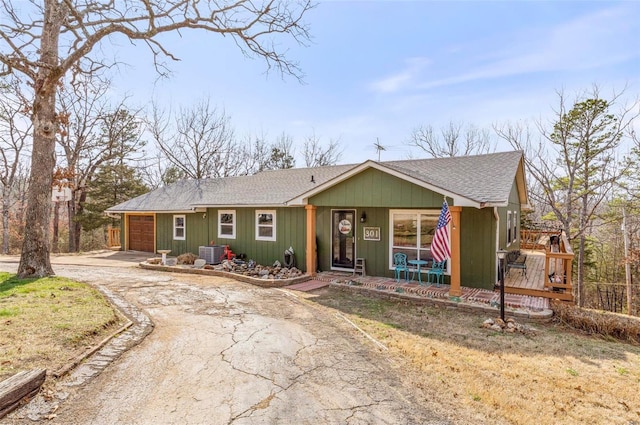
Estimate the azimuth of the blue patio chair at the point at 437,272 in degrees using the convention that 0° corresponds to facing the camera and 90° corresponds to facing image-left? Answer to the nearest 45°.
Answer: approximately 45°

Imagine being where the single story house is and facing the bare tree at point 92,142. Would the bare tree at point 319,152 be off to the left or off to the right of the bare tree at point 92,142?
right

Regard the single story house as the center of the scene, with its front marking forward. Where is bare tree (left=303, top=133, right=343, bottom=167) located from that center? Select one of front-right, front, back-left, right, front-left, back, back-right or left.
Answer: back-right

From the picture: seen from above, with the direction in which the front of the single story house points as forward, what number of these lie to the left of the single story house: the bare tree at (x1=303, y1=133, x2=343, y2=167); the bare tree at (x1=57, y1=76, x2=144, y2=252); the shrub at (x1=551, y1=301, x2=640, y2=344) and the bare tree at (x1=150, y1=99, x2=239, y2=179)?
1

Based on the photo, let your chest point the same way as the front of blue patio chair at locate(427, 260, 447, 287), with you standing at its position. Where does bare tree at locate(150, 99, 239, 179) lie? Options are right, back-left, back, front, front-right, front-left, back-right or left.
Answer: right

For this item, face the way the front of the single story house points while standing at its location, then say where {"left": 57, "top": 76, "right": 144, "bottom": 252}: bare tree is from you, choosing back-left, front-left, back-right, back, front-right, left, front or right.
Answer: right

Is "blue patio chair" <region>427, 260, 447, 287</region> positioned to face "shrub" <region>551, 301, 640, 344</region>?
no

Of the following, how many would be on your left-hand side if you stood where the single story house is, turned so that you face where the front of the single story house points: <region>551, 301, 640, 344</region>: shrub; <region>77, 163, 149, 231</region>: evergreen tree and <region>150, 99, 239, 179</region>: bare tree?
1

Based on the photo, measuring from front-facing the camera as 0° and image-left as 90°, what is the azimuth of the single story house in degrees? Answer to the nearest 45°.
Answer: approximately 45°

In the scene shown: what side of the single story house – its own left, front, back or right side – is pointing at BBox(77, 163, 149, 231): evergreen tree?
right

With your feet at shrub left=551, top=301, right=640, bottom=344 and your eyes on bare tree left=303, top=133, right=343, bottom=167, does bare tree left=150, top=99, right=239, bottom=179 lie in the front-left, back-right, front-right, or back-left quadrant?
front-left

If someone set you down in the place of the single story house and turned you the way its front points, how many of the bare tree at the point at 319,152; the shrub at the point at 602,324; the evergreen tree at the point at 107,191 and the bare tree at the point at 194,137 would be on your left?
1
